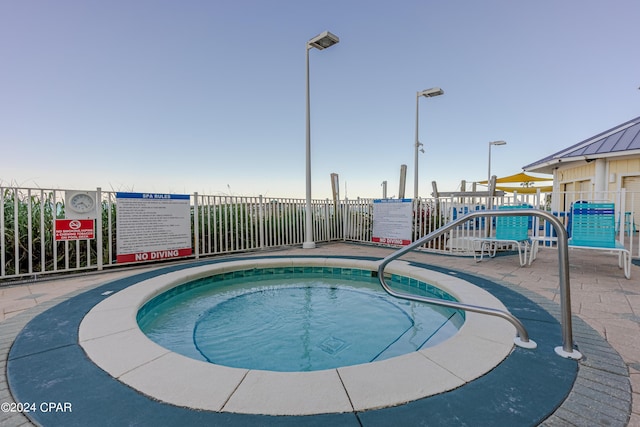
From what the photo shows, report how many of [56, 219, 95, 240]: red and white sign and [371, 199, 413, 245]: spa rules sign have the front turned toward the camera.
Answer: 2

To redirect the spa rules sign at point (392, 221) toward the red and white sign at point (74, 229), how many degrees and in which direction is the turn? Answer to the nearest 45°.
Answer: approximately 45° to its right

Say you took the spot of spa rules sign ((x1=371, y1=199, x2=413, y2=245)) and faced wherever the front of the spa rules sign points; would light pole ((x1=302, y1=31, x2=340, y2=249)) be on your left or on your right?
on your right

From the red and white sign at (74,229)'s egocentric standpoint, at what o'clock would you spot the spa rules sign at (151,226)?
The spa rules sign is roughly at 9 o'clock from the red and white sign.

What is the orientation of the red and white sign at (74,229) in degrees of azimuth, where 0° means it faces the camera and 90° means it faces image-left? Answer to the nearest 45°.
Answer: approximately 0°

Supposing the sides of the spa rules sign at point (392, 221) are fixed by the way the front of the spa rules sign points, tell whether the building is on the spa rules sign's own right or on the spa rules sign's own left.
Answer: on the spa rules sign's own left

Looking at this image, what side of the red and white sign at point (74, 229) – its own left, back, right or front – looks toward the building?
left

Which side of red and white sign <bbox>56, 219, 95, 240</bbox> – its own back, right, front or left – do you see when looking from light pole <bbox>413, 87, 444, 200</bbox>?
left

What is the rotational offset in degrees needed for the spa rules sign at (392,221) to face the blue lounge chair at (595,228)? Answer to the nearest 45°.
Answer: approximately 45° to its left
